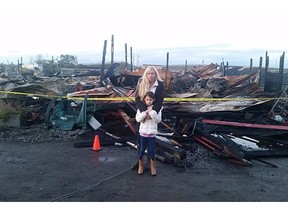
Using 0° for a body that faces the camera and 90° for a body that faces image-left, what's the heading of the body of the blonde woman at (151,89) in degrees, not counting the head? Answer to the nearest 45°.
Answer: approximately 0°

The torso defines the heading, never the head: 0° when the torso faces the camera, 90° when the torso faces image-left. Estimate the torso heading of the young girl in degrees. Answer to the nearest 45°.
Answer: approximately 0°

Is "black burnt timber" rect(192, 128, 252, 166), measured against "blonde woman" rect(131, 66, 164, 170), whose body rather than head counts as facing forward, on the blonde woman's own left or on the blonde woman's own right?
on the blonde woman's own left

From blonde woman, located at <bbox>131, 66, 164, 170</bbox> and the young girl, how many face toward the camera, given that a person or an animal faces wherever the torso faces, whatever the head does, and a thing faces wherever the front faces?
2

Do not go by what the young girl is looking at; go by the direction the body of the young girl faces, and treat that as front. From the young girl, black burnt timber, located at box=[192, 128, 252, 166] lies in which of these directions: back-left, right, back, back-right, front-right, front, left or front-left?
back-left

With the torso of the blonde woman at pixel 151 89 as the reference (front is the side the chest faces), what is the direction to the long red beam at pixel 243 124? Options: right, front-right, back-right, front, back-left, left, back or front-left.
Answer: back-left
